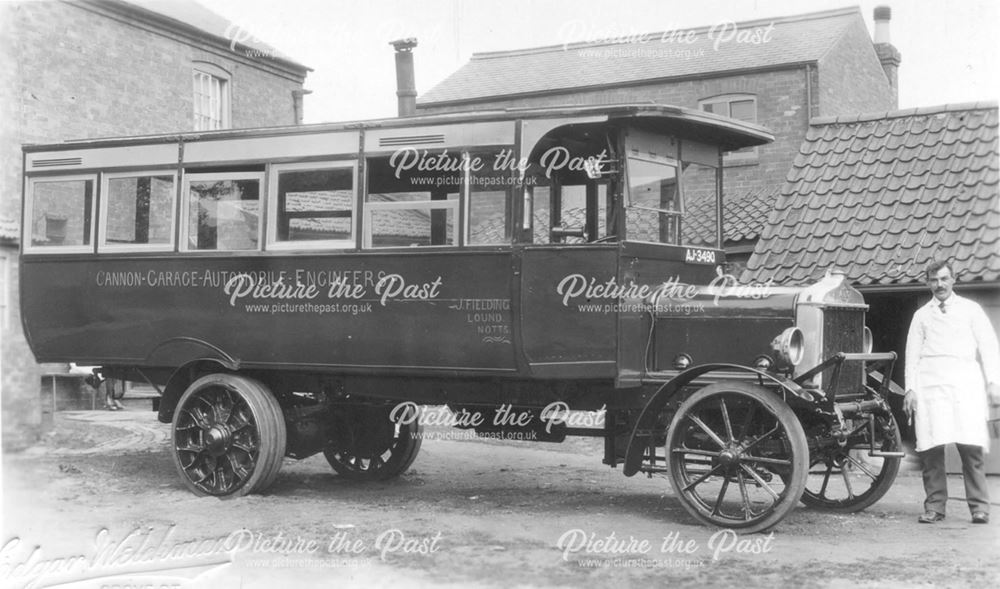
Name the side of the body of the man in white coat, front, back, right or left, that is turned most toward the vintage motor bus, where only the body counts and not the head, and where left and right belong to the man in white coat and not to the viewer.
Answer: right

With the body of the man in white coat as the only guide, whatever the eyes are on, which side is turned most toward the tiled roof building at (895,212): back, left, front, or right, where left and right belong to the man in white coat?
back

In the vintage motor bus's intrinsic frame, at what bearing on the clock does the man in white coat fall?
The man in white coat is roughly at 11 o'clock from the vintage motor bus.

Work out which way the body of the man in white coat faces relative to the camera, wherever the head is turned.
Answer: toward the camera

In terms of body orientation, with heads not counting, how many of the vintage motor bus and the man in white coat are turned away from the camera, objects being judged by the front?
0

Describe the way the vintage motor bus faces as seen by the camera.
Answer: facing the viewer and to the right of the viewer

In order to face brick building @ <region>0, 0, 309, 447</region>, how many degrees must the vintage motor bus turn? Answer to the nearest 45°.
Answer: approximately 180°

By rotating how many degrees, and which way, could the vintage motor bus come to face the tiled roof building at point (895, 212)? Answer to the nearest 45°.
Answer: approximately 90° to its left

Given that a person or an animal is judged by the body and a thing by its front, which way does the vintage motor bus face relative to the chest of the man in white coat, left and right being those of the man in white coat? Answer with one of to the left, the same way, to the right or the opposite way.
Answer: to the left

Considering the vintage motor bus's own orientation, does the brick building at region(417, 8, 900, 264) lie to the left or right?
on its left
